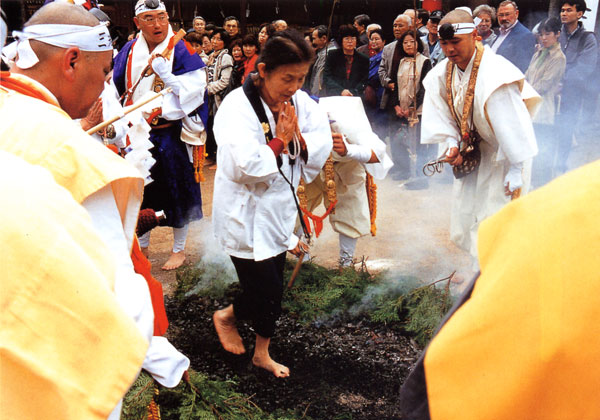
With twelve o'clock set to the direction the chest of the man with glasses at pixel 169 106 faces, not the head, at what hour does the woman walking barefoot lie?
The woman walking barefoot is roughly at 10 o'clock from the man with glasses.

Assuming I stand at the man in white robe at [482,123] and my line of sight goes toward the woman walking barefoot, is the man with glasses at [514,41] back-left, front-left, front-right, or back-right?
back-right

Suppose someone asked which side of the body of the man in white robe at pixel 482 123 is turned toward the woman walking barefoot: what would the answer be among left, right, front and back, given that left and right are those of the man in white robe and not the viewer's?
front

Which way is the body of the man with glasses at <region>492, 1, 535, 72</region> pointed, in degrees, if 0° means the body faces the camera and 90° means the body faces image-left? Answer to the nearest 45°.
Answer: approximately 45°

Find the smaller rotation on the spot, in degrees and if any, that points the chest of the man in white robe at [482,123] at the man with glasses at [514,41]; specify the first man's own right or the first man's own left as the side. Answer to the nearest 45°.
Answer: approximately 135° to the first man's own right

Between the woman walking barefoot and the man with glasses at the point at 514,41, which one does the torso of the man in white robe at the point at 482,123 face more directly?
the woman walking barefoot

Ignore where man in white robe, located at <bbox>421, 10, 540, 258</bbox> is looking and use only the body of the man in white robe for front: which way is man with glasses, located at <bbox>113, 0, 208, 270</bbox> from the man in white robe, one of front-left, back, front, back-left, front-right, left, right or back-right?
front-right

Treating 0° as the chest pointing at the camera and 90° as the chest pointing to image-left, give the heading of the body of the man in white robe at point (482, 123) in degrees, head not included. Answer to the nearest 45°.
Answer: approximately 45°
